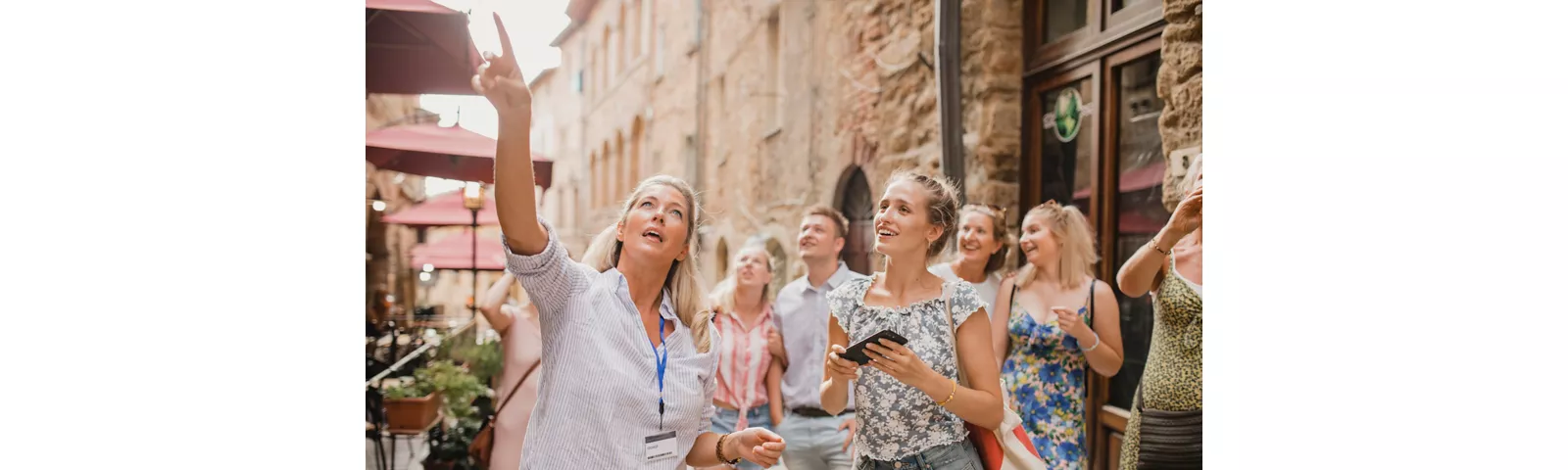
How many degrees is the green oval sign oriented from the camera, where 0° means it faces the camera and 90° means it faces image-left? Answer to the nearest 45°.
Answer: approximately 45°

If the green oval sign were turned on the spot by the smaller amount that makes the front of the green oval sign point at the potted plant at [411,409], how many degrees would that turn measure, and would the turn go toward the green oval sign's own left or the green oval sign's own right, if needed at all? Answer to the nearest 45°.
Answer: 0° — it already faces it

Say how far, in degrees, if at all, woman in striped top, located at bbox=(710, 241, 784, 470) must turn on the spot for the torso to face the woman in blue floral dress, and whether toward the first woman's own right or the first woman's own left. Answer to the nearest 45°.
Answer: approximately 90° to the first woman's own left

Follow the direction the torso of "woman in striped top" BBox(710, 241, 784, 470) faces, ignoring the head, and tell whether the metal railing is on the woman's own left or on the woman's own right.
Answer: on the woman's own right

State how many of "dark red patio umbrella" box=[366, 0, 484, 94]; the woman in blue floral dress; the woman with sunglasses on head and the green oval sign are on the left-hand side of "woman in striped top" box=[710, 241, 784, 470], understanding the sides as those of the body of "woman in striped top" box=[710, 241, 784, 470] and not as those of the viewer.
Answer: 3

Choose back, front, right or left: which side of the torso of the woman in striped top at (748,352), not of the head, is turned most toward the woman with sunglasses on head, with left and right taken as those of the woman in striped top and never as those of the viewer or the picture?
left
